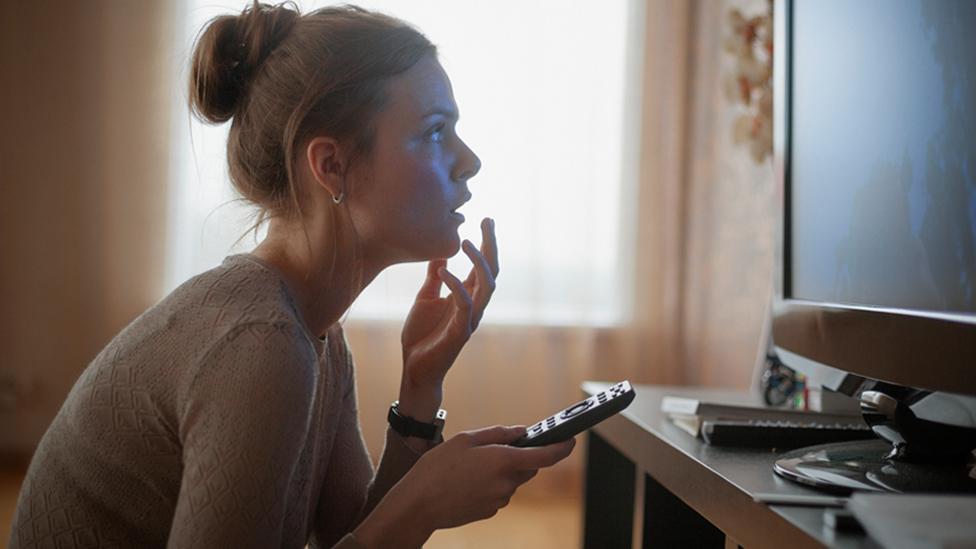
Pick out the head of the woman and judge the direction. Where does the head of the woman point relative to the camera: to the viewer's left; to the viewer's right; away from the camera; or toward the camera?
to the viewer's right

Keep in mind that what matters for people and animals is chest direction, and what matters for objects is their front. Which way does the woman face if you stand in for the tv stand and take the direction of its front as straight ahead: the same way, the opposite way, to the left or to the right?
the opposite way

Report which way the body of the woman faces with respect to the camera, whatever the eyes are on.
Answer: to the viewer's right

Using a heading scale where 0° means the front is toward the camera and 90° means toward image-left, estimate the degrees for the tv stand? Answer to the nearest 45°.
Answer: approximately 45°

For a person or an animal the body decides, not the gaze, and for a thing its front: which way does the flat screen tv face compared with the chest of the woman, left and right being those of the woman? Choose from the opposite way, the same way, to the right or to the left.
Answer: the opposite way

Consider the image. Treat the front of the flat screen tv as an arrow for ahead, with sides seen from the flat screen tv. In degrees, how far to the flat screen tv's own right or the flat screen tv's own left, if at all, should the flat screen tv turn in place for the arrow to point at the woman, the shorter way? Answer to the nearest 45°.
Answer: approximately 45° to the flat screen tv's own right

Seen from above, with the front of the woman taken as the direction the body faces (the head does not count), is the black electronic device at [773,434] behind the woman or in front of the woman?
in front

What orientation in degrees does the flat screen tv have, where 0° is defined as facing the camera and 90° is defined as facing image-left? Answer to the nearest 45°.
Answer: approximately 45°
